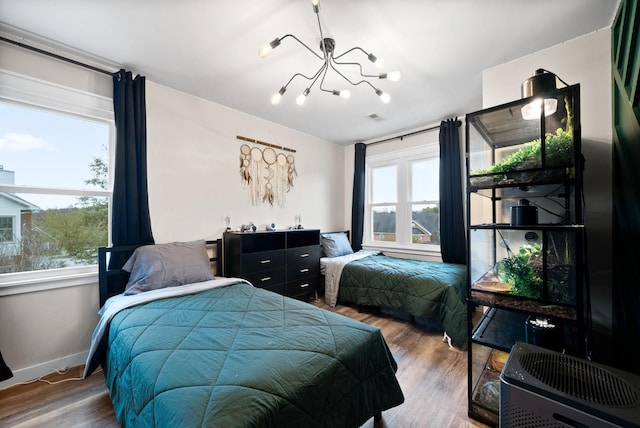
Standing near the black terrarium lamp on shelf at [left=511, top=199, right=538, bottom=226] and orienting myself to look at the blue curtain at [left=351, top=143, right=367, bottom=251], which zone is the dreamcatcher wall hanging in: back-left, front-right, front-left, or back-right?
front-left

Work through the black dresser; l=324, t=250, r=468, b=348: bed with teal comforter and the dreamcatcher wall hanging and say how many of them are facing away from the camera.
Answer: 0

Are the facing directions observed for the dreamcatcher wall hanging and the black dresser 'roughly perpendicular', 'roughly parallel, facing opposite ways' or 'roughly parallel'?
roughly parallel

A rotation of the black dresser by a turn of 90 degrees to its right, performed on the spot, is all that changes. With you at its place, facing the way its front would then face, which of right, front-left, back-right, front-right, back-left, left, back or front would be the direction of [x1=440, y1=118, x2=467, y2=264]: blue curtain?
back-left

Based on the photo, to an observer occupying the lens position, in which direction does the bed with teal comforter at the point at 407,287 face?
facing the viewer and to the right of the viewer

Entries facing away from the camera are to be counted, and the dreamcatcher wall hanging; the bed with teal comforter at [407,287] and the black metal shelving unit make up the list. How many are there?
0

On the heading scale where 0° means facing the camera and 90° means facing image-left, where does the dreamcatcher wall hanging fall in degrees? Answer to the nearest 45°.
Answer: approximately 315°

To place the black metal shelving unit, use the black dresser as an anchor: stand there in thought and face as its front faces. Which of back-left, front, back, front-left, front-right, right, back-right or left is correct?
front

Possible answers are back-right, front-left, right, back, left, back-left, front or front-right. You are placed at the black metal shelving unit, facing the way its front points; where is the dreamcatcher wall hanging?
front-right

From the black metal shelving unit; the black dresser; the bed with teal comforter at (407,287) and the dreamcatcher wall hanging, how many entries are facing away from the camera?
0

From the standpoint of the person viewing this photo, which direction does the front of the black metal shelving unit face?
facing the viewer and to the left of the viewer

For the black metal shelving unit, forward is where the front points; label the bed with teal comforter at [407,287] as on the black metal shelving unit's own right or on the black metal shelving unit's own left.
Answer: on the black metal shelving unit's own right

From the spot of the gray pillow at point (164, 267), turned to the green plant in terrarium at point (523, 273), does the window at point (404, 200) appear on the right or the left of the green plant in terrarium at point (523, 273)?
left

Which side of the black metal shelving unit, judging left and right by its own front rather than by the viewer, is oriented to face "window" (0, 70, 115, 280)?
front

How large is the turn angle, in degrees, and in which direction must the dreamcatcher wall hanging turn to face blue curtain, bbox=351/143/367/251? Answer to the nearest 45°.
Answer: approximately 45° to its left

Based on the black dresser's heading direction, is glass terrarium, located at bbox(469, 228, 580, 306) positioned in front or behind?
in front

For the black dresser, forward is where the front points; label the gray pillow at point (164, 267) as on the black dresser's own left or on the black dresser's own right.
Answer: on the black dresser's own right
